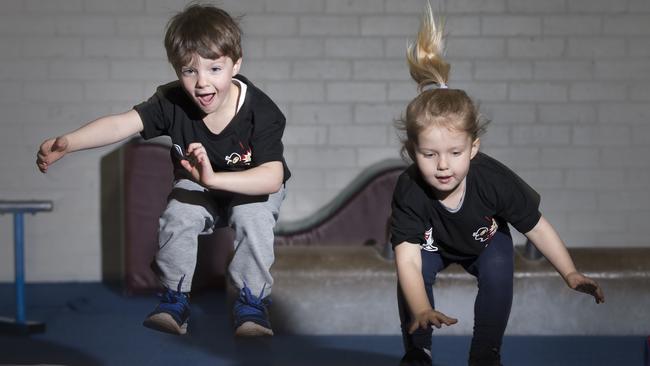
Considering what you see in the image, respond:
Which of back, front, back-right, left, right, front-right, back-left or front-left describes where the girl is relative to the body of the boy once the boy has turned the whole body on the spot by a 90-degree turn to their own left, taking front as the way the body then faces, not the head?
front

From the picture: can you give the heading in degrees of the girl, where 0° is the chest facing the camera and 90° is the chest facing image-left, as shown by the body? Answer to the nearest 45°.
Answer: approximately 0°

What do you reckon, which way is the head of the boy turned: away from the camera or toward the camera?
toward the camera

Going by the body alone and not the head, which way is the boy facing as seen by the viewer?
toward the camera
